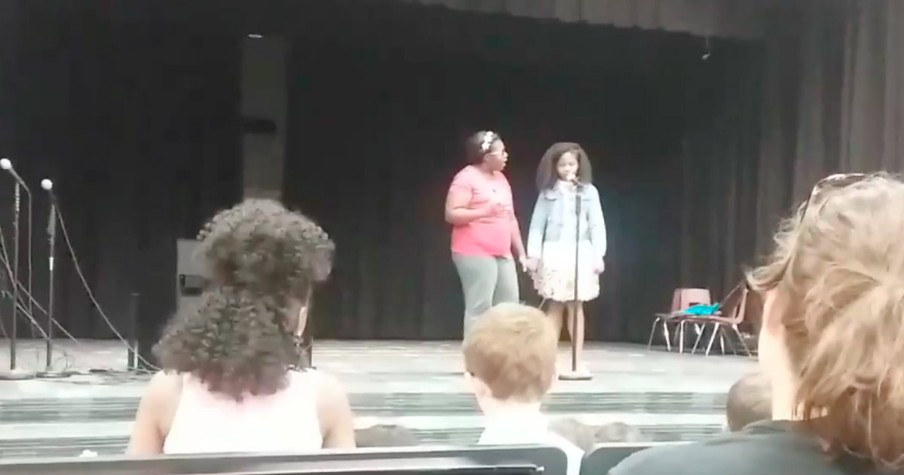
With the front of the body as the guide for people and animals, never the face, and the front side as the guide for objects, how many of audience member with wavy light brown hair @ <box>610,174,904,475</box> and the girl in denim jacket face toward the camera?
1

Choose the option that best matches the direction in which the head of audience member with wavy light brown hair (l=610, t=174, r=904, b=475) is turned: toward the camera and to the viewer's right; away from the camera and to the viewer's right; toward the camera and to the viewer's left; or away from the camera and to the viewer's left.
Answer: away from the camera and to the viewer's left

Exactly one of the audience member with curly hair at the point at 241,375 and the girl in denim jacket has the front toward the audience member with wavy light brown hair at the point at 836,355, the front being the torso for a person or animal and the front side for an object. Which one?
the girl in denim jacket

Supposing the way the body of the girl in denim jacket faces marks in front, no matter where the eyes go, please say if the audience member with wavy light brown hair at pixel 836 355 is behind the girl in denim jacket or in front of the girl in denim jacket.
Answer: in front

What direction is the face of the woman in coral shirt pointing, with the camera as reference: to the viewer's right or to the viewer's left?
to the viewer's right

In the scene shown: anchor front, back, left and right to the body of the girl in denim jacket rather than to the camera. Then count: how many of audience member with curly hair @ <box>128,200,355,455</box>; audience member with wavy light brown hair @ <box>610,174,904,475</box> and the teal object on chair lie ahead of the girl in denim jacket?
2

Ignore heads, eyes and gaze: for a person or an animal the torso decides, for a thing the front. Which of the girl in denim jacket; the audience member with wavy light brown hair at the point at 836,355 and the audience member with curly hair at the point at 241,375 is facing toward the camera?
the girl in denim jacket

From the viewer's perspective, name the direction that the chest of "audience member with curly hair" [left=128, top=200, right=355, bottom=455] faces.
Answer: away from the camera

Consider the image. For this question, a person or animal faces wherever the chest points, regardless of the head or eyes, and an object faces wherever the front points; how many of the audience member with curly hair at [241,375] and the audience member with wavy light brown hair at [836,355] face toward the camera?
0

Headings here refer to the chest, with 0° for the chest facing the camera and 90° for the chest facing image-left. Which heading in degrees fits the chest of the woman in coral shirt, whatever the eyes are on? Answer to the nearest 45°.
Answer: approximately 315°

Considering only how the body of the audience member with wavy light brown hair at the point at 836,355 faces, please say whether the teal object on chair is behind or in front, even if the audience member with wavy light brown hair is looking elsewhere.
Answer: in front

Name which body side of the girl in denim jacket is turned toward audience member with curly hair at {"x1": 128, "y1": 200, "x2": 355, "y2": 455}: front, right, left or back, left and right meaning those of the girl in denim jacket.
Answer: front

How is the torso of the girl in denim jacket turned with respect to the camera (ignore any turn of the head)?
toward the camera

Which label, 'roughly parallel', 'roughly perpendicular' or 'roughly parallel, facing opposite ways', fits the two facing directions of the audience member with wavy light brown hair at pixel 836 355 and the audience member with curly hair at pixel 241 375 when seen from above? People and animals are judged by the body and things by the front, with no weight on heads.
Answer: roughly parallel

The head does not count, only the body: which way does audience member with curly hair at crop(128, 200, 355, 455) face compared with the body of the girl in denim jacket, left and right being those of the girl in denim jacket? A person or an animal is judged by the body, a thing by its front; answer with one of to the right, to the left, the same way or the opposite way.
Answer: the opposite way

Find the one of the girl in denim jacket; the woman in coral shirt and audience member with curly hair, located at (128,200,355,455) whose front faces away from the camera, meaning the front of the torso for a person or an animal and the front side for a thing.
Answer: the audience member with curly hair

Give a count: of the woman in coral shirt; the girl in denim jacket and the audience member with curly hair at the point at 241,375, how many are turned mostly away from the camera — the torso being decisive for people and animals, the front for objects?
1
